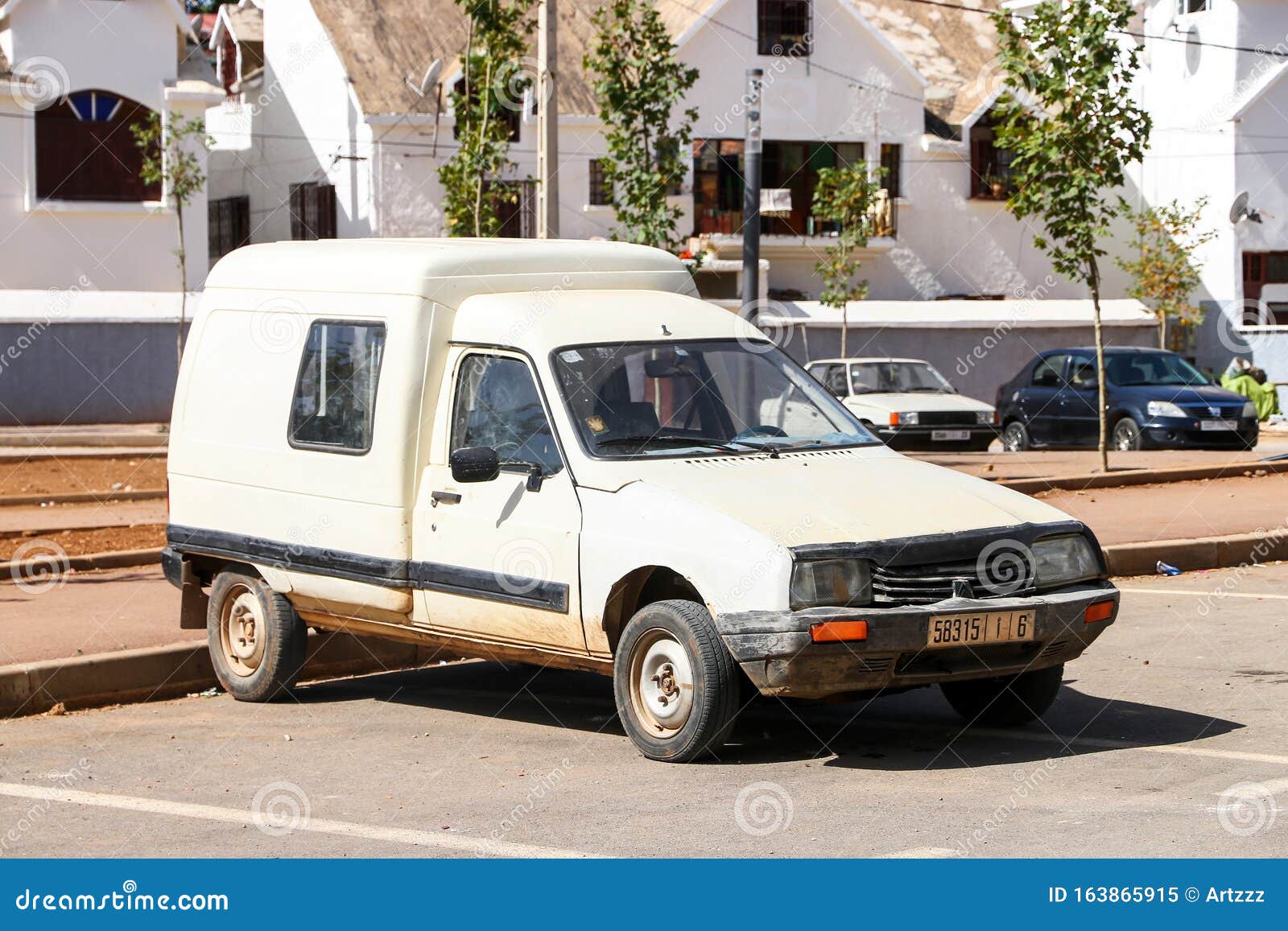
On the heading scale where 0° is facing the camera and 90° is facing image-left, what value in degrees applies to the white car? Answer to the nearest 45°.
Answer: approximately 315°

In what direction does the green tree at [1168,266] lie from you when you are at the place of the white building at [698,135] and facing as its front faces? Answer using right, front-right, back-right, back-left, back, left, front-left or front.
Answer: left

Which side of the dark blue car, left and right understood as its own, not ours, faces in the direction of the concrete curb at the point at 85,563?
right

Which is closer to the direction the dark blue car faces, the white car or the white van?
the white van

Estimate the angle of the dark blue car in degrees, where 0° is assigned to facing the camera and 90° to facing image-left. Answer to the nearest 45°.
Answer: approximately 315°

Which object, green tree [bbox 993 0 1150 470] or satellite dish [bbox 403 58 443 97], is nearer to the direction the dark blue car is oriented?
the green tree

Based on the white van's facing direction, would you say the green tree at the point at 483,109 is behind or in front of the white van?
behind

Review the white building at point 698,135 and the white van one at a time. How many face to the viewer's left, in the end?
0

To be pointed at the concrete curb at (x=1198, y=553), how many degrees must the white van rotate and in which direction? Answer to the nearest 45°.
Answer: approximately 90° to its left

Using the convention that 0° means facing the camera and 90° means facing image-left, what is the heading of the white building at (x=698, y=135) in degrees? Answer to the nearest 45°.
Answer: approximately 0°

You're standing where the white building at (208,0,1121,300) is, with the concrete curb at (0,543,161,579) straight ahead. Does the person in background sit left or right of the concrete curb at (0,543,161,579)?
left

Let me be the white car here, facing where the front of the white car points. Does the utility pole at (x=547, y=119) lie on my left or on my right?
on my right
